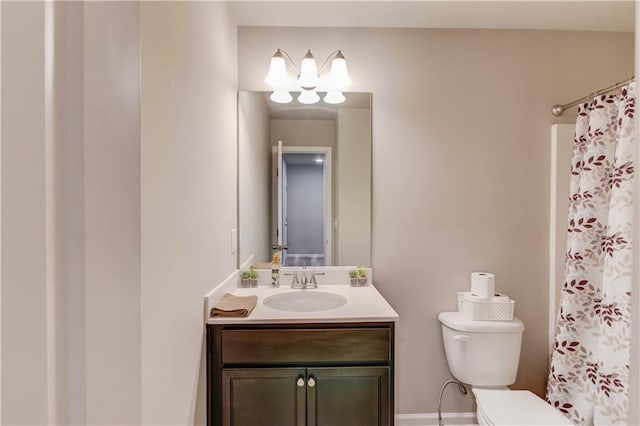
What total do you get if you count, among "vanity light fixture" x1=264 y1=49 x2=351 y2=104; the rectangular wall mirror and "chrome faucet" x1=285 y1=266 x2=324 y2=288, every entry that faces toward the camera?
3

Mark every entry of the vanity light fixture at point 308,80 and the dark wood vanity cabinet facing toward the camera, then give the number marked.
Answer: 2

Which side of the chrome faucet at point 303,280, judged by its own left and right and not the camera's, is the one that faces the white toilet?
left

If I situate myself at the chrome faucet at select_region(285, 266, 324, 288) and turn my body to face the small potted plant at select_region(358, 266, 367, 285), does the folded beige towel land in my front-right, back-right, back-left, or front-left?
back-right

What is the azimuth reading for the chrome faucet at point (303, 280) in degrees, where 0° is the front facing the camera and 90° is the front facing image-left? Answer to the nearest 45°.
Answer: approximately 0°

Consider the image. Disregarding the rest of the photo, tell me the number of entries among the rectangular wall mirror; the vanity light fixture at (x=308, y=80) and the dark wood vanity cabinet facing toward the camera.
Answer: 3

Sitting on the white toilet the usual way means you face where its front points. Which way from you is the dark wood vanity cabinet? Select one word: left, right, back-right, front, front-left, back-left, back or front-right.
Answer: right
